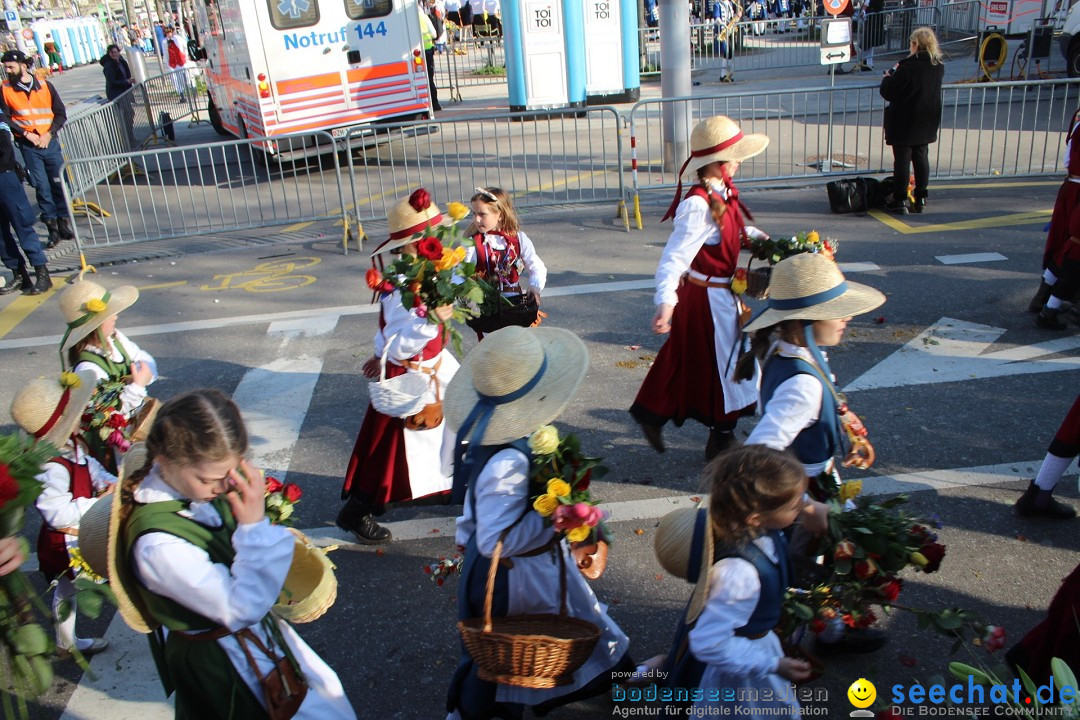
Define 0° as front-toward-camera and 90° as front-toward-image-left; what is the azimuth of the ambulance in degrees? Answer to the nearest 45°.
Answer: approximately 180°

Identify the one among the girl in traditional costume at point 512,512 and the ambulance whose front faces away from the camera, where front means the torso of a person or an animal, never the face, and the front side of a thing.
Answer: the ambulance

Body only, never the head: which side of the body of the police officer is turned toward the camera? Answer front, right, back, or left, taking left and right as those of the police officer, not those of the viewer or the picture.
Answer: front

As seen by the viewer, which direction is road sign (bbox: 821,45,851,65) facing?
toward the camera

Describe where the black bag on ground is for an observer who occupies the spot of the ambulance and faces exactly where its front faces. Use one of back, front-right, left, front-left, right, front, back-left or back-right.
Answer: back-right

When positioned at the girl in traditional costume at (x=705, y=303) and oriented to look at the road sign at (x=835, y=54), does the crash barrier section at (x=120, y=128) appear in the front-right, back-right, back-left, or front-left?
front-left

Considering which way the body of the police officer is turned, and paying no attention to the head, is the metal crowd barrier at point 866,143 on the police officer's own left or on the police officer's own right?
on the police officer's own left

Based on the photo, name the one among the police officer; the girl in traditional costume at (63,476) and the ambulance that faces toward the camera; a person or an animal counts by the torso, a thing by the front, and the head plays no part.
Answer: the police officer
